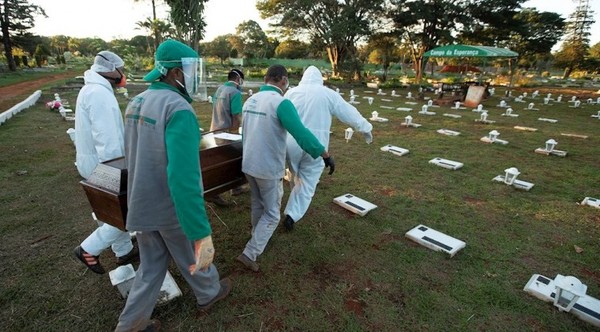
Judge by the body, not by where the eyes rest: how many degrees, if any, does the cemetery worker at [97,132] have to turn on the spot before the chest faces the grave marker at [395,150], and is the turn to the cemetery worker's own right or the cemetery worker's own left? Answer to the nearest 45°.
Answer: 0° — they already face it

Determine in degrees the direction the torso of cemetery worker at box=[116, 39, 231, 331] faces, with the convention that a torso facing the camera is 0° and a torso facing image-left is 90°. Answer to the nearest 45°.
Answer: approximately 225°

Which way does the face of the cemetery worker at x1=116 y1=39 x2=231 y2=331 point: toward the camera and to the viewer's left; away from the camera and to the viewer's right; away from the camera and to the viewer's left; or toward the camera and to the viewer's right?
away from the camera and to the viewer's right

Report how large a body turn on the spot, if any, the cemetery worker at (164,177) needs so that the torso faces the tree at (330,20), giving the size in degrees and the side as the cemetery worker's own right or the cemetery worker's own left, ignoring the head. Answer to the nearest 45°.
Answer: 0° — they already face it

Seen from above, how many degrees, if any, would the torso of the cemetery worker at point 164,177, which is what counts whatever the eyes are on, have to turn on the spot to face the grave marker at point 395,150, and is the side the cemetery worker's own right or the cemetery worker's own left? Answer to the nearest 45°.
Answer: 0° — they already face it

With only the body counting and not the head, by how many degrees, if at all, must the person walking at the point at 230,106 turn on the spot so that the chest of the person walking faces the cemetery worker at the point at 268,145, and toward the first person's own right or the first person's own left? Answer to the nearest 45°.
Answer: approximately 135° to the first person's own right

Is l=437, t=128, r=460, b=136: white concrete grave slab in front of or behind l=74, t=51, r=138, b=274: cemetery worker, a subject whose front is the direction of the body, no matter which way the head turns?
in front

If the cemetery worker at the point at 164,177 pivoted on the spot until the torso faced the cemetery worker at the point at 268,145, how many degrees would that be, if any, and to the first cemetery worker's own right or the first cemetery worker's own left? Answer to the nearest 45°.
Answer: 0° — they already face them

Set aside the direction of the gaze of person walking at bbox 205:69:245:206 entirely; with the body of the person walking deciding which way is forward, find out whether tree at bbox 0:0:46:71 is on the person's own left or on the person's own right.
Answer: on the person's own left

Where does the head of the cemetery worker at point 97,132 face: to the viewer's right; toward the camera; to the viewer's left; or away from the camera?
to the viewer's right
